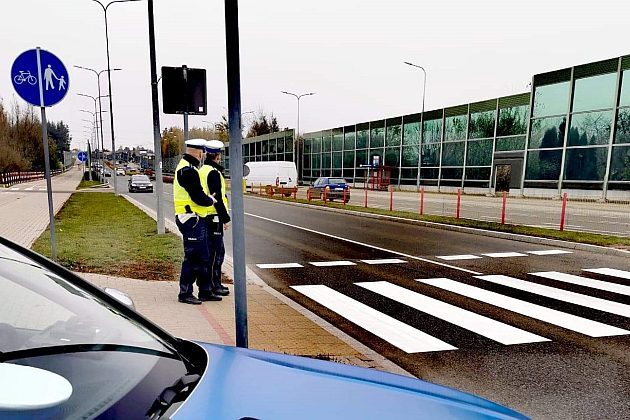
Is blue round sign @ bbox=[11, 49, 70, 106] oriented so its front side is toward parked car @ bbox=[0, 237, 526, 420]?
yes

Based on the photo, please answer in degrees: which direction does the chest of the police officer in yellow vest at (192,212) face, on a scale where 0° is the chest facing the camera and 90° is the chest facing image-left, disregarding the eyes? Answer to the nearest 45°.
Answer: approximately 270°

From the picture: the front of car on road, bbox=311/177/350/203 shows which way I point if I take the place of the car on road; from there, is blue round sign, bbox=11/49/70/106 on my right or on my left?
on my left

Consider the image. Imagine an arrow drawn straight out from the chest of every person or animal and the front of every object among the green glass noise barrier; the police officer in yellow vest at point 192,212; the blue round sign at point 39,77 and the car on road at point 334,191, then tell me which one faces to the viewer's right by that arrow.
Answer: the police officer in yellow vest

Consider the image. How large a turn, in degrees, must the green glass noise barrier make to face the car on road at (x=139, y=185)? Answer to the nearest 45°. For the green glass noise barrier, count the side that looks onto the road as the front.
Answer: approximately 45° to its right

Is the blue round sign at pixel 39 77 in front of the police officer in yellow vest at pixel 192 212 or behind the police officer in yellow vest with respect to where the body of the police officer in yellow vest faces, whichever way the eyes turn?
behind

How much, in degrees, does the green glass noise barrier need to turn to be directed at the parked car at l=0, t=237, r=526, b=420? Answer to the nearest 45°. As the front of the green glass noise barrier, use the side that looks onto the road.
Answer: approximately 45° to its left

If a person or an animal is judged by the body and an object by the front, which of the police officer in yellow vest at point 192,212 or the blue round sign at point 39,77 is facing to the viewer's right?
the police officer in yellow vest

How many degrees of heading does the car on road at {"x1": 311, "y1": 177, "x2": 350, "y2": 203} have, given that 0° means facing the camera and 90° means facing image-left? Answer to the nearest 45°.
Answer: approximately 135°

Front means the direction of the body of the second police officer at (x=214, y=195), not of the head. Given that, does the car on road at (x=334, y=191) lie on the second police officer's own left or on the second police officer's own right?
on the second police officer's own left

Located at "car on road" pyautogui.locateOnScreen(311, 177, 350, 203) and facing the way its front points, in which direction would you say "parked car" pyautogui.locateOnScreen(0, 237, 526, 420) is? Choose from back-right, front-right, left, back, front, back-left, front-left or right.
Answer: back-left

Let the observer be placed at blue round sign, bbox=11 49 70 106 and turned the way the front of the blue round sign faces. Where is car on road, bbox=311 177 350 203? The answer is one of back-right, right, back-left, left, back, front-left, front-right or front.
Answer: back-left

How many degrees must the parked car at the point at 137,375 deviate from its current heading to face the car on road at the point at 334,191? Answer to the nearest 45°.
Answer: approximately 135° to its left

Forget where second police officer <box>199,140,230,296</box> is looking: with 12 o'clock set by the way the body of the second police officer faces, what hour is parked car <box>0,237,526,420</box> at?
The parked car is roughly at 3 o'clock from the second police officer.

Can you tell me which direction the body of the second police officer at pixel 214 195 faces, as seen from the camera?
to the viewer's right
